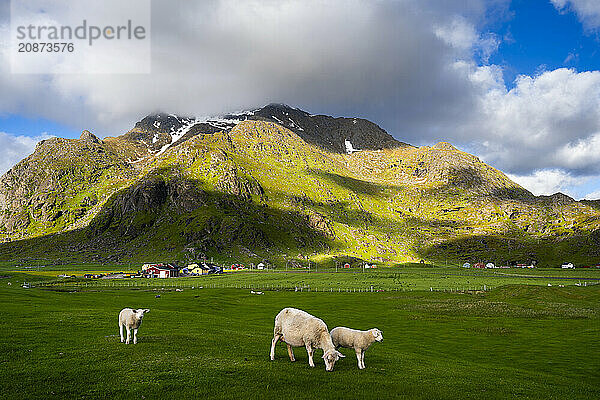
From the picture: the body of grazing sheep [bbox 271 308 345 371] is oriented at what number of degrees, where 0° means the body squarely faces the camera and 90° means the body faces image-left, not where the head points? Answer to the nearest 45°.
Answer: approximately 315°

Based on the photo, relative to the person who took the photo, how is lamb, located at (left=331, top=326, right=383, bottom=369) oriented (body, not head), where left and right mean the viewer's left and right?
facing to the right of the viewer
